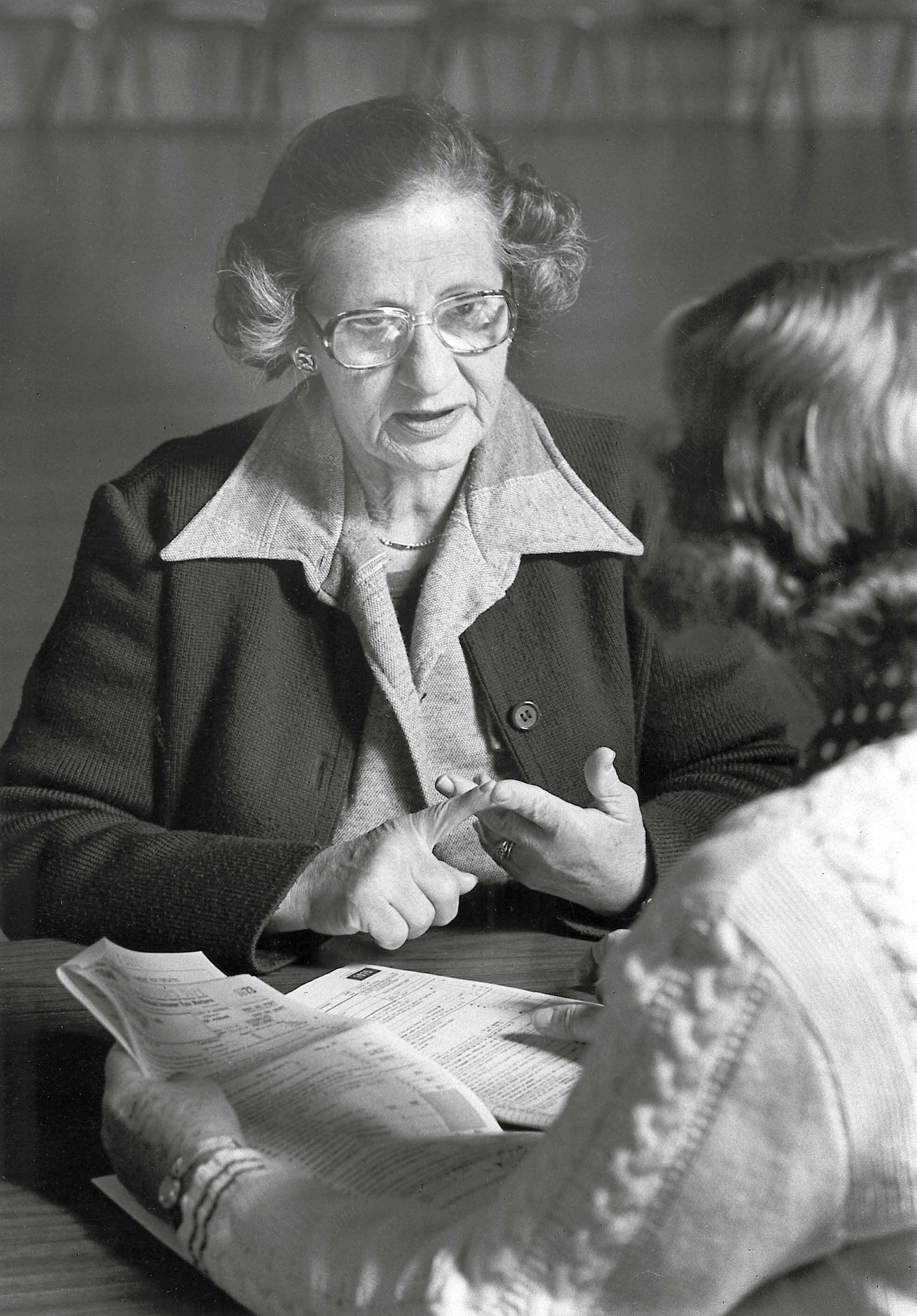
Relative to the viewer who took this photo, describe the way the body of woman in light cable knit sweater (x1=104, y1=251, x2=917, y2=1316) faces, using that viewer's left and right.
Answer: facing away from the viewer and to the left of the viewer

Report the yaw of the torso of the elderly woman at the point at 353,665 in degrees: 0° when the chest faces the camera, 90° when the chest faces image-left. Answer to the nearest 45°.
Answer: approximately 0°

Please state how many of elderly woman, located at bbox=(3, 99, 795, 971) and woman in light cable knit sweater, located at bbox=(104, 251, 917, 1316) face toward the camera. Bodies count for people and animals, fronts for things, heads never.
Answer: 1

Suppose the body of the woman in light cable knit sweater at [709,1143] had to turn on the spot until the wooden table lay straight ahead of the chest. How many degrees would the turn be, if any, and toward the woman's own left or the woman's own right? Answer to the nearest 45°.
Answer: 0° — they already face it
